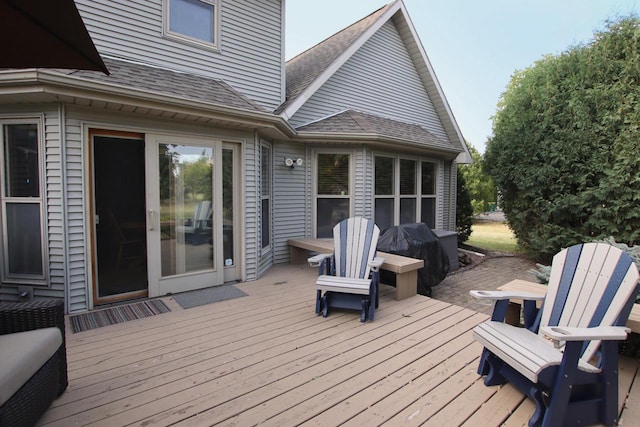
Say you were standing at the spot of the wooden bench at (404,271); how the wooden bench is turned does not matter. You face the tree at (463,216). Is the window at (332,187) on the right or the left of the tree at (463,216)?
left

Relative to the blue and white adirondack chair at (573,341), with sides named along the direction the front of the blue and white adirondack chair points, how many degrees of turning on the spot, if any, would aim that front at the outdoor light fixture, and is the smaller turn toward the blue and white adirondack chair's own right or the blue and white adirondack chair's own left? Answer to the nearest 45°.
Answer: approximately 90° to the blue and white adirondack chair's own right

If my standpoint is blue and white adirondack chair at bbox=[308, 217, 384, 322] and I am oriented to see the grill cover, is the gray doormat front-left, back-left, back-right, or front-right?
back-left

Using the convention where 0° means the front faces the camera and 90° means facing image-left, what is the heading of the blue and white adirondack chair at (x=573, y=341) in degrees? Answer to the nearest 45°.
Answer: approximately 45°

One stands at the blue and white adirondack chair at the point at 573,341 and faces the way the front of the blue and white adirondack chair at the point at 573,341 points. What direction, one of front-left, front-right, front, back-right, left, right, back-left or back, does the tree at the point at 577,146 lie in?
back-right

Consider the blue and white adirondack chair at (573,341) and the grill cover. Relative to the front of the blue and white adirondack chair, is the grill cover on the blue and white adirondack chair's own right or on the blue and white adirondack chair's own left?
on the blue and white adirondack chair's own right

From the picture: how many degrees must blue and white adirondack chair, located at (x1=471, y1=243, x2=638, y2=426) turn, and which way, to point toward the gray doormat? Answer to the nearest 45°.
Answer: approximately 45° to its right

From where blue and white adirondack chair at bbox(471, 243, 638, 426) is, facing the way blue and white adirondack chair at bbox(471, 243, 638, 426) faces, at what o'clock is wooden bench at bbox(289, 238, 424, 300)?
The wooden bench is roughly at 3 o'clock from the blue and white adirondack chair.

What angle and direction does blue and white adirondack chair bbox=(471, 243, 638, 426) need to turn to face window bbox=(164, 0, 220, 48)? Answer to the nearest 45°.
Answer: approximately 45° to its right

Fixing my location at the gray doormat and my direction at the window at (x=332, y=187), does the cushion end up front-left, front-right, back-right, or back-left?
back-right
